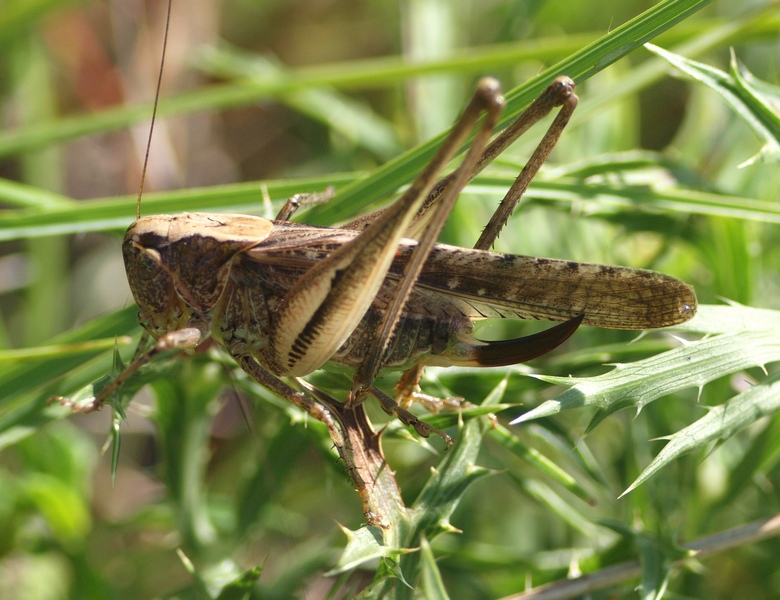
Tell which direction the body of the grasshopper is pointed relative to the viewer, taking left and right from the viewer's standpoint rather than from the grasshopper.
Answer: facing to the left of the viewer

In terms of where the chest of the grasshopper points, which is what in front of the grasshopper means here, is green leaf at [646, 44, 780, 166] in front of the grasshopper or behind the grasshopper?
behind
